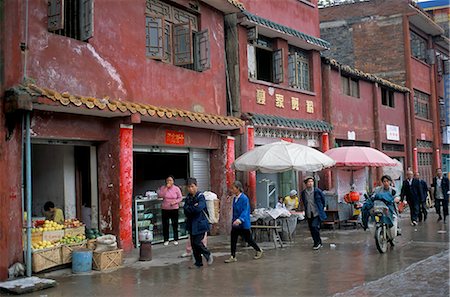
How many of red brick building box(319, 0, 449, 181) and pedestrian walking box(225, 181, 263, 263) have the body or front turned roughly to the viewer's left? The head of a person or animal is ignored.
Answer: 1

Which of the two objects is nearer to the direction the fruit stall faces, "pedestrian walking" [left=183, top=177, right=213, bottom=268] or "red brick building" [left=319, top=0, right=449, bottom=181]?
the pedestrian walking

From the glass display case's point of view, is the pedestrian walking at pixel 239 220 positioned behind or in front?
in front

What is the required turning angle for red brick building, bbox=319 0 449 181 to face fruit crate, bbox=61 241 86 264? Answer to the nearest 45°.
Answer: approximately 45° to its right

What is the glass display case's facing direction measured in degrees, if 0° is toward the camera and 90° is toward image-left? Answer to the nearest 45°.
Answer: approximately 315°

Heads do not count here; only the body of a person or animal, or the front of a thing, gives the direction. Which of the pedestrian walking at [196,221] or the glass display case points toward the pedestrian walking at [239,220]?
the glass display case

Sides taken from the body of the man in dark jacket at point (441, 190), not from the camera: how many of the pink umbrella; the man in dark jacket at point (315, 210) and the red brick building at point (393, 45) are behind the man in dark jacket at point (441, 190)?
1

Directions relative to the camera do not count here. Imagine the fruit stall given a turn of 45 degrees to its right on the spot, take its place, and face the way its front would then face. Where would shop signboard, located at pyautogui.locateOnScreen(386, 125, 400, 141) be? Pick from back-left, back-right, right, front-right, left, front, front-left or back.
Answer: back-left

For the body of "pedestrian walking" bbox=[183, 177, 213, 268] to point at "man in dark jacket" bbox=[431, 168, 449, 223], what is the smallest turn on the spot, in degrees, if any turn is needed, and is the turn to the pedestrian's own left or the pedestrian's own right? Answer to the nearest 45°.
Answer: approximately 180°

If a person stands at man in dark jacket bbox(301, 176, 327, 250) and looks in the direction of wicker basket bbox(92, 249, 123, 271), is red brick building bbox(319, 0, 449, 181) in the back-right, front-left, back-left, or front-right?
back-right

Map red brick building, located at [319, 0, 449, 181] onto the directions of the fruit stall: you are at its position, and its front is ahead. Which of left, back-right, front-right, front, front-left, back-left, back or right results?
left
